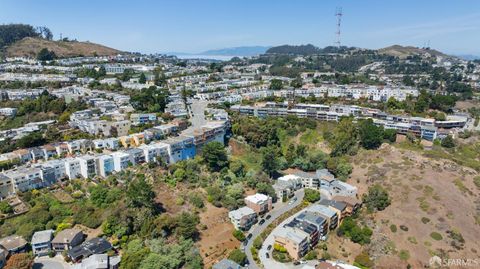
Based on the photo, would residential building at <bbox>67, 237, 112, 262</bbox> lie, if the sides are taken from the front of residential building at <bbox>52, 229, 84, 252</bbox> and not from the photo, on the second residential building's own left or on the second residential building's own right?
on the second residential building's own left

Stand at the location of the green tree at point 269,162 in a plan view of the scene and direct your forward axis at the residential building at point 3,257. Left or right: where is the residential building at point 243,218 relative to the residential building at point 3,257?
left

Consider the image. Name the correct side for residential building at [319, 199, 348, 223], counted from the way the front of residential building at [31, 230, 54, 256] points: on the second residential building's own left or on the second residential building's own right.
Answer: on the second residential building's own left

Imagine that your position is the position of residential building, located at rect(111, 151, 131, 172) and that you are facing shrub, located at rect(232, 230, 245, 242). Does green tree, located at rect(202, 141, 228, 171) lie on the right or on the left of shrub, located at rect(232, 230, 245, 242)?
left

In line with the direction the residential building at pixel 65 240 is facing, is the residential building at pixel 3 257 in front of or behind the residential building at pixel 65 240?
in front

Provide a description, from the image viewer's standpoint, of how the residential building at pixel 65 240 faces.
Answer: facing the viewer and to the left of the viewer

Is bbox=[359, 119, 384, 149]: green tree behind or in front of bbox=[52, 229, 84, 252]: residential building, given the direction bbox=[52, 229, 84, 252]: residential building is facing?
behind

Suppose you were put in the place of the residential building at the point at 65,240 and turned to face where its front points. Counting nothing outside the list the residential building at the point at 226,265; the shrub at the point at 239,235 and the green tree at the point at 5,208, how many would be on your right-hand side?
1

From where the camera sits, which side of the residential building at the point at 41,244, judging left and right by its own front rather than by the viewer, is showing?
front

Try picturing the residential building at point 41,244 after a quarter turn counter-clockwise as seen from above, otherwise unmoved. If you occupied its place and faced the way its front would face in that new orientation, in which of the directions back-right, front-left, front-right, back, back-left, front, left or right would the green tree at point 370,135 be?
front

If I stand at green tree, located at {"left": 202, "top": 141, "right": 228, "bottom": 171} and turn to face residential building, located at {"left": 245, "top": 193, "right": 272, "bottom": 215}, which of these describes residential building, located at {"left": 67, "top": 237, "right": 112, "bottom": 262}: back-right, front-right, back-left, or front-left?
front-right

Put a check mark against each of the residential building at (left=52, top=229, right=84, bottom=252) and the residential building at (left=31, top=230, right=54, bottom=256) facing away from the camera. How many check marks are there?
0

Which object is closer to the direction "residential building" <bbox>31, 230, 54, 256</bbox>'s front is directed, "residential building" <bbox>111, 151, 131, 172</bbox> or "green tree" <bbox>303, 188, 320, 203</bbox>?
the green tree

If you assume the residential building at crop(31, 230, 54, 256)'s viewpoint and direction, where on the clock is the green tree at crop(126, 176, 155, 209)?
The green tree is roughly at 9 o'clock from the residential building.

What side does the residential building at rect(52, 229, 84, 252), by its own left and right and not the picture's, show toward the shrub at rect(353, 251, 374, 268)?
left

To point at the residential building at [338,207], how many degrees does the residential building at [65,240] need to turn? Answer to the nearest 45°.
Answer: approximately 135° to its left

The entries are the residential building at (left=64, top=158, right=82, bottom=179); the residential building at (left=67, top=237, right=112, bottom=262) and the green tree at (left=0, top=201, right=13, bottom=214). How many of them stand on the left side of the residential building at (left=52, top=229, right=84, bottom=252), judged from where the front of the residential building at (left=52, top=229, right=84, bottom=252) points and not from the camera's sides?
1

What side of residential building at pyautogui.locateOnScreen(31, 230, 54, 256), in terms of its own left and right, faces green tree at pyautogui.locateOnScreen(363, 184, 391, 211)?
left
